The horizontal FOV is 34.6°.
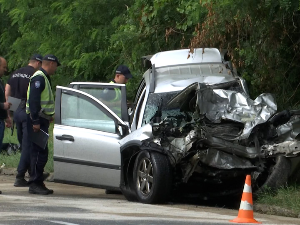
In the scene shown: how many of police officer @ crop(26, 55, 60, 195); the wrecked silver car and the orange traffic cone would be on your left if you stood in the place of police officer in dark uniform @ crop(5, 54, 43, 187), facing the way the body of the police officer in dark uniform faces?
0

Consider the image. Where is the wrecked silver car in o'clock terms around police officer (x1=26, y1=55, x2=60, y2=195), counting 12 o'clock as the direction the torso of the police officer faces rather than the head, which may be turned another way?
The wrecked silver car is roughly at 1 o'clock from the police officer.

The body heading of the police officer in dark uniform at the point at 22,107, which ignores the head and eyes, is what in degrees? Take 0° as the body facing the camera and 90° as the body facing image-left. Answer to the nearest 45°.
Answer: approximately 225°

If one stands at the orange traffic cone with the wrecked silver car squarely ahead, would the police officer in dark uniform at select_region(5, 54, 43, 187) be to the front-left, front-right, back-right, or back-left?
front-left

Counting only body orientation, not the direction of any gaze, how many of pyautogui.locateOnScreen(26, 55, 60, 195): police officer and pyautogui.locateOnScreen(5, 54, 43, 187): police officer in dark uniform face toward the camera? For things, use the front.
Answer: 0

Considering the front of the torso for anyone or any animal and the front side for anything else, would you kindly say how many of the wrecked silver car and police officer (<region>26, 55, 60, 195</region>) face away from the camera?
0

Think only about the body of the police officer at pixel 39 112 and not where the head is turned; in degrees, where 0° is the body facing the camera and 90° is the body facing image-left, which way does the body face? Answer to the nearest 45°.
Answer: approximately 270°

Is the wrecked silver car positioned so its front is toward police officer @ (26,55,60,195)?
no

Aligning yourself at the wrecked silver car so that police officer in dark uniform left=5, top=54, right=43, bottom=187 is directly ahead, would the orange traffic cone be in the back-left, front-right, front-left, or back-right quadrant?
back-left

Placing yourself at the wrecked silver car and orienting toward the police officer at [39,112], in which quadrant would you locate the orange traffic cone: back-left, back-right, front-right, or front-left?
back-left

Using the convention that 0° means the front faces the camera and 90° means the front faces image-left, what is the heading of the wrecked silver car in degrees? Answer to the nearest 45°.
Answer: approximately 315°

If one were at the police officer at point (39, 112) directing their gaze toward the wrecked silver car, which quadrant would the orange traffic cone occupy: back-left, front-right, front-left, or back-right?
front-right

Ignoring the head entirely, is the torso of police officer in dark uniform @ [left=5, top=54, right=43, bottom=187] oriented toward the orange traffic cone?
no

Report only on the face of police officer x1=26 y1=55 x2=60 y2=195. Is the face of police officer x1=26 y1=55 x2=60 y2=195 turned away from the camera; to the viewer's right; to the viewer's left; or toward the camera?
to the viewer's right

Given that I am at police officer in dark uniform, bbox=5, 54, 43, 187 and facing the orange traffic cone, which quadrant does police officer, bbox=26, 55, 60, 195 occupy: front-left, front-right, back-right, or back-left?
front-right
